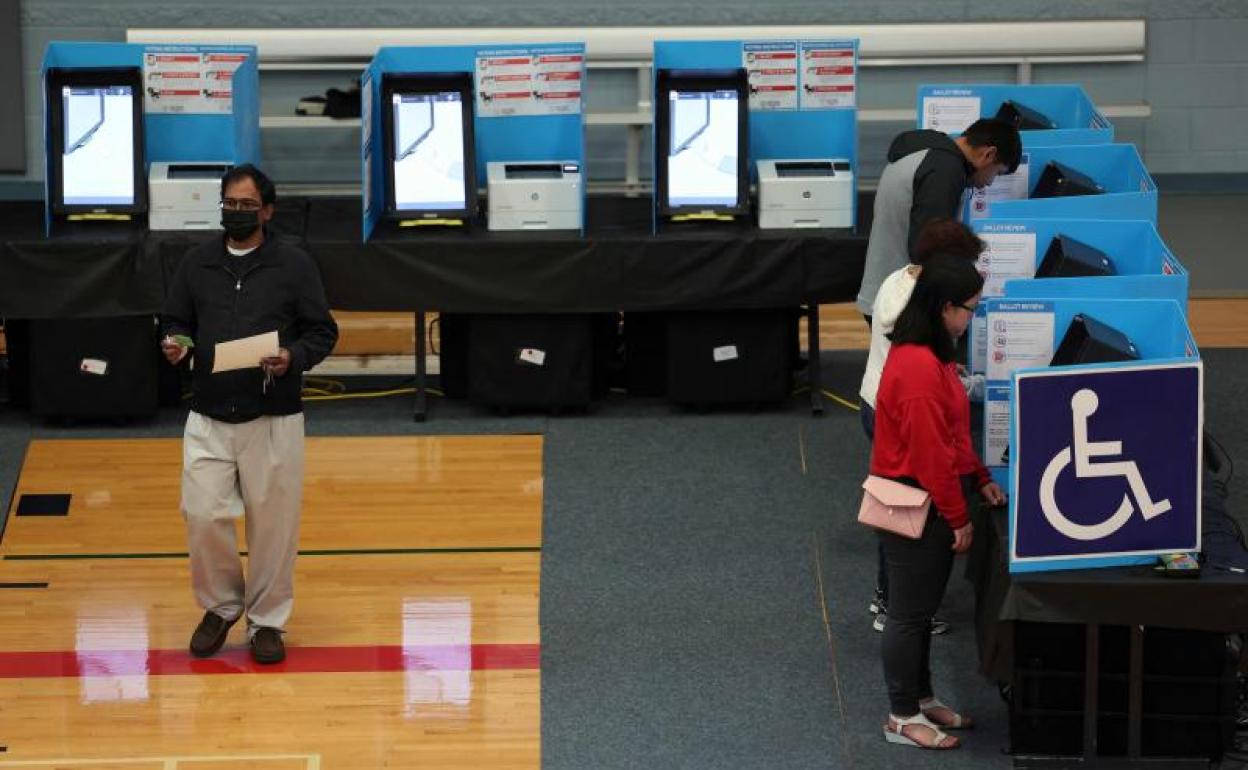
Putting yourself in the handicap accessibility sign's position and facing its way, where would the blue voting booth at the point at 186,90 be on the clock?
The blue voting booth is roughly at 4 o'clock from the handicap accessibility sign.

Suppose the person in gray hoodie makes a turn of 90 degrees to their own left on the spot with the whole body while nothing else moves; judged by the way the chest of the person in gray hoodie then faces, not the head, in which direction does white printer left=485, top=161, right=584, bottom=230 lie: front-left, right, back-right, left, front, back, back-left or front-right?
front-left

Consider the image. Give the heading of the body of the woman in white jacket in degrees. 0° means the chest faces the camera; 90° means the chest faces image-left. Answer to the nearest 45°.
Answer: approximately 270°

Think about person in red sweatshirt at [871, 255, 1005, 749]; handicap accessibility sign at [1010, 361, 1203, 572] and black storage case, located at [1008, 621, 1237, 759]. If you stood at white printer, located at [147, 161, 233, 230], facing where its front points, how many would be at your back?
0

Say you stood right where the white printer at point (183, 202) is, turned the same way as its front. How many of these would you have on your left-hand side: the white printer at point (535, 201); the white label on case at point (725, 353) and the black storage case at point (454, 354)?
3

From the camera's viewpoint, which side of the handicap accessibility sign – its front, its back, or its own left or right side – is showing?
front

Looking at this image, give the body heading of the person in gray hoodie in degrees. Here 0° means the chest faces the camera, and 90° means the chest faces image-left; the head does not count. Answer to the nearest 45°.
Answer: approximately 270°

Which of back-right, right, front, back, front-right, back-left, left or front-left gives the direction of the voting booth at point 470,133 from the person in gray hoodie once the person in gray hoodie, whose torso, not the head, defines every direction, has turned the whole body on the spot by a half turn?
front-right

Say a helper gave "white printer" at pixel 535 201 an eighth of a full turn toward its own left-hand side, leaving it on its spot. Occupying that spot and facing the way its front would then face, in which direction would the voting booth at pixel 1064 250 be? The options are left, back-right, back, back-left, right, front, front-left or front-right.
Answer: front

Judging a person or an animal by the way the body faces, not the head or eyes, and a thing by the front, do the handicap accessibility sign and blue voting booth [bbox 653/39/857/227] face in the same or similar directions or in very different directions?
same or similar directions

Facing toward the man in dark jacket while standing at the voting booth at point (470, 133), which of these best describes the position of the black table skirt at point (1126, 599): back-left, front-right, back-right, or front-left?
front-left

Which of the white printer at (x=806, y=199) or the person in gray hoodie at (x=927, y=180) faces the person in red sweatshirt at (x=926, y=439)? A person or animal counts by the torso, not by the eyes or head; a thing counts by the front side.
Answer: the white printer

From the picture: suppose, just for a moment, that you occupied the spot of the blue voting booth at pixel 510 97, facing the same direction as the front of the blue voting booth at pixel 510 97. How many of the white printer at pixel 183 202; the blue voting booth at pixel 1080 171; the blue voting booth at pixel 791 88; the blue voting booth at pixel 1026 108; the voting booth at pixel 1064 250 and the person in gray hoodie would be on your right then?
1

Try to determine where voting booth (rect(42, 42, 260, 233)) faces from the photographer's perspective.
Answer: facing the viewer

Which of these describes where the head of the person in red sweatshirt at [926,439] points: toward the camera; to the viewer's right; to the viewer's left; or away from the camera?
to the viewer's right

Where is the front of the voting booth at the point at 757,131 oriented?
toward the camera

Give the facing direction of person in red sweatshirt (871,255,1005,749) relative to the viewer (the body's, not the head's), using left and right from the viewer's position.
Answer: facing to the right of the viewer

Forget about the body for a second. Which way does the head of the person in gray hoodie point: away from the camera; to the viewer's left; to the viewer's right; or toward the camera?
to the viewer's right
